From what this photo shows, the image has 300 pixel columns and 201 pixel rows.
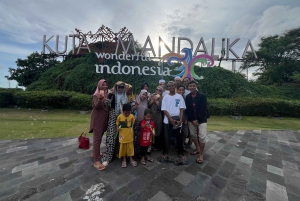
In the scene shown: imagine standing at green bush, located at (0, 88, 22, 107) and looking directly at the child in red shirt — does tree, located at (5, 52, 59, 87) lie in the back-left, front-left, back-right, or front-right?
back-left

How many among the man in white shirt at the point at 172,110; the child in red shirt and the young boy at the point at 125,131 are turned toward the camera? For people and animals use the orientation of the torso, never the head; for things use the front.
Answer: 3

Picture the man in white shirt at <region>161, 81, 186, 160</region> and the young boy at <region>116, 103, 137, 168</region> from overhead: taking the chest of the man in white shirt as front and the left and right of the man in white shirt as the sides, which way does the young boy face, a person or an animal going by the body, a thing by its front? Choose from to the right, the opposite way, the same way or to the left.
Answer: the same way

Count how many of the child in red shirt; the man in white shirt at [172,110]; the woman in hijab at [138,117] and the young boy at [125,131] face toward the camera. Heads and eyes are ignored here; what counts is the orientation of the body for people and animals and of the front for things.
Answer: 4

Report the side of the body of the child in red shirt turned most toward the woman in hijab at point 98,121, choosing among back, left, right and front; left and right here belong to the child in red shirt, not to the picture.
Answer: right

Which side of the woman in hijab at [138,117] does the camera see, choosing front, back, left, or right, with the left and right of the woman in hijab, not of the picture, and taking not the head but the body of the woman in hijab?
front

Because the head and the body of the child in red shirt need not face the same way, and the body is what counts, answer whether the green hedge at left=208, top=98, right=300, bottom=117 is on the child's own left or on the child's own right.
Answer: on the child's own left

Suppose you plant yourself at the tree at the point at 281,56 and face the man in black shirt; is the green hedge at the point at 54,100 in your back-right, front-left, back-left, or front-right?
front-right

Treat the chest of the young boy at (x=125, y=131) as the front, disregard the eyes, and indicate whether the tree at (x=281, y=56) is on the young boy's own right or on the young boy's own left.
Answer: on the young boy's own left

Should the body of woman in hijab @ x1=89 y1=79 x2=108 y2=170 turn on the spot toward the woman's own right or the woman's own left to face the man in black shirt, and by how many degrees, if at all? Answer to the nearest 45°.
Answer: approximately 45° to the woman's own left

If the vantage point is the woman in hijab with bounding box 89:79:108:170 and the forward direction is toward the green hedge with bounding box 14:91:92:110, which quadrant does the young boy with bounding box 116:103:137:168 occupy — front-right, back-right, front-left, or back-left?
back-right

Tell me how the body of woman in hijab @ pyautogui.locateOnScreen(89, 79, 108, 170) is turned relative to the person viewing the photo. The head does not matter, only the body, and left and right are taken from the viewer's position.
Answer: facing the viewer and to the right of the viewer

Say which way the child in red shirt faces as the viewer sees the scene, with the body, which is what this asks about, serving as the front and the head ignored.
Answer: toward the camera

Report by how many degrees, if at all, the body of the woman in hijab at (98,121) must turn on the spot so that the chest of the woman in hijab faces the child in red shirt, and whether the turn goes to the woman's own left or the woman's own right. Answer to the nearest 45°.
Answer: approximately 45° to the woman's own left

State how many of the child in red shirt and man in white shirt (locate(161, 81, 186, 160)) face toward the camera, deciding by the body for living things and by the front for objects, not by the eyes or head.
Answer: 2

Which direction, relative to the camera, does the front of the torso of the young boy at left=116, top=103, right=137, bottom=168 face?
toward the camera
